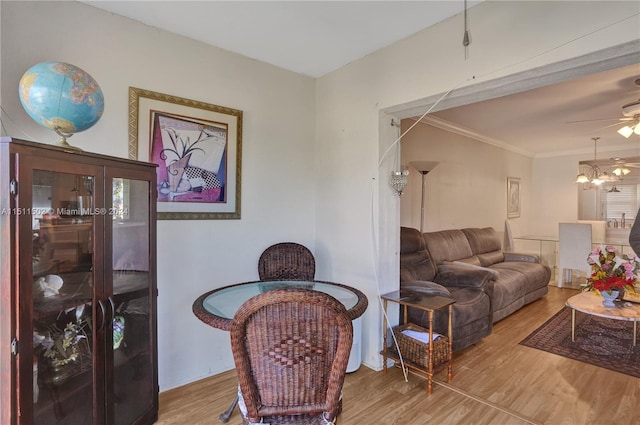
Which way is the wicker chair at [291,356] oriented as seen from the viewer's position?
away from the camera

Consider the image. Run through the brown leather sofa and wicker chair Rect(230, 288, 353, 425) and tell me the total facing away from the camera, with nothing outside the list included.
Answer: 1

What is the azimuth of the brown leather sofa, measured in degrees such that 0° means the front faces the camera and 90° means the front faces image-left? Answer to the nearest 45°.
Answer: approximately 315°

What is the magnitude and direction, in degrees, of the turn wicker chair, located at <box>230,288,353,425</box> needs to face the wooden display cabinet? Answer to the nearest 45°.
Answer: approximately 90° to its left

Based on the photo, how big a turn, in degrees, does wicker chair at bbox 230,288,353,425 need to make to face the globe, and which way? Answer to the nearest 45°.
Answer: approximately 90° to its left

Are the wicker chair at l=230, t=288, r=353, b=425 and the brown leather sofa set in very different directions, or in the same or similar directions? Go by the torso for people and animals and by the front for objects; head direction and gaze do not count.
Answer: very different directions

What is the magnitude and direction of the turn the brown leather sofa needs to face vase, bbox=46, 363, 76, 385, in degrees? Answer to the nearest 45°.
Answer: approximately 90° to its right

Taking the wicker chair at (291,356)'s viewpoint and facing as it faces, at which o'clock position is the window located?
The window is roughly at 2 o'clock from the wicker chair.

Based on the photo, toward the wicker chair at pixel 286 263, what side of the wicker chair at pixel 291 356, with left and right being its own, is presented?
front
